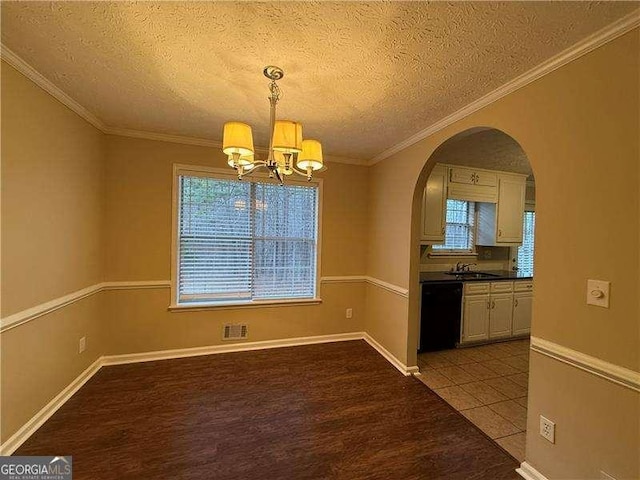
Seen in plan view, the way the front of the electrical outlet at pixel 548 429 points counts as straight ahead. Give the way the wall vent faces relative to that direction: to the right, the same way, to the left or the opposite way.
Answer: to the left

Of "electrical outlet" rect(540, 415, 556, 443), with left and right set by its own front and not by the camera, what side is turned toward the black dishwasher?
right

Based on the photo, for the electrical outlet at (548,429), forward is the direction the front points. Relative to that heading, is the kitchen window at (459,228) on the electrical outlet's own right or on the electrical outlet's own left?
on the electrical outlet's own right

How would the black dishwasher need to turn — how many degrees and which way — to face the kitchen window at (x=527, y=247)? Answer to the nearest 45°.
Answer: approximately 90° to its left

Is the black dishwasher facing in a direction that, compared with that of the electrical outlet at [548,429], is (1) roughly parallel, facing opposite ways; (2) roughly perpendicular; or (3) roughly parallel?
roughly perpendicular

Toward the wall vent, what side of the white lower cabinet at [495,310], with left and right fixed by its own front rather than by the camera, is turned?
right

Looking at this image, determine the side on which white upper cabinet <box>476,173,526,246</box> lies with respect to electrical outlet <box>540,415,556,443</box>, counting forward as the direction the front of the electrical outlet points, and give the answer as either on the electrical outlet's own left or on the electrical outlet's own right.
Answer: on the electrical outlet's own right

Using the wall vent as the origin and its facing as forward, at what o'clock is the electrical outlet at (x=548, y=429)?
The electrical outlet is roughly at 11 o'clock from the wall vent.

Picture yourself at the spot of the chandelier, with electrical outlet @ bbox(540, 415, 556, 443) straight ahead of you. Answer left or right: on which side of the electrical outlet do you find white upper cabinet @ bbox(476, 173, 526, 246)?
left

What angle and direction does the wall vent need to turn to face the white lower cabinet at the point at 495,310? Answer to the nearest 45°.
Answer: approximately 90° to its left

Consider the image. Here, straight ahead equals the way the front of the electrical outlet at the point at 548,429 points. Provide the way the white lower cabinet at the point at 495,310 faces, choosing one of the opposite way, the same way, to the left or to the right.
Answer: to the left
